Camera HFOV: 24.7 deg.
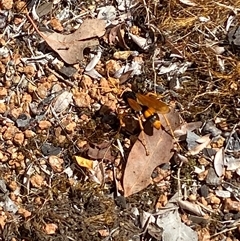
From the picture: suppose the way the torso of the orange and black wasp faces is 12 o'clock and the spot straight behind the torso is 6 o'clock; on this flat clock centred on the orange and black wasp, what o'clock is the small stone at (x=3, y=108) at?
The small stone is roughly at 11 o'clock from the orange and black wasp.

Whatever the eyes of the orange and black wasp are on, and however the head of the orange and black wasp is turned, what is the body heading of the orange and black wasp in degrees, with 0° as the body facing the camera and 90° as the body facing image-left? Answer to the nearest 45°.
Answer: approximately 135°

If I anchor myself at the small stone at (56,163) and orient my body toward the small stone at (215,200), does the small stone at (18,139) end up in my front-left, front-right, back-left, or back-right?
back-left

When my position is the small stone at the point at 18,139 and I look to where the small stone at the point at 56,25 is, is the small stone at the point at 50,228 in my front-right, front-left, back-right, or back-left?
back-right

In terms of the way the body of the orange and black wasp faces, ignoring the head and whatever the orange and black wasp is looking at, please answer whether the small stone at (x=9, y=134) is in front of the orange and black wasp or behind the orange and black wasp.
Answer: in front

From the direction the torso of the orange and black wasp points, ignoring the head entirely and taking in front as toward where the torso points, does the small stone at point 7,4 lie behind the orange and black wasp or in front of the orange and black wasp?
in front

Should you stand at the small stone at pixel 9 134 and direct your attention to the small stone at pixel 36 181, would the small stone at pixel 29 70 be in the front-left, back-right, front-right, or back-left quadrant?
back-left

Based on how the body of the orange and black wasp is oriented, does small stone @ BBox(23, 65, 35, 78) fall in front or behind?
in front
